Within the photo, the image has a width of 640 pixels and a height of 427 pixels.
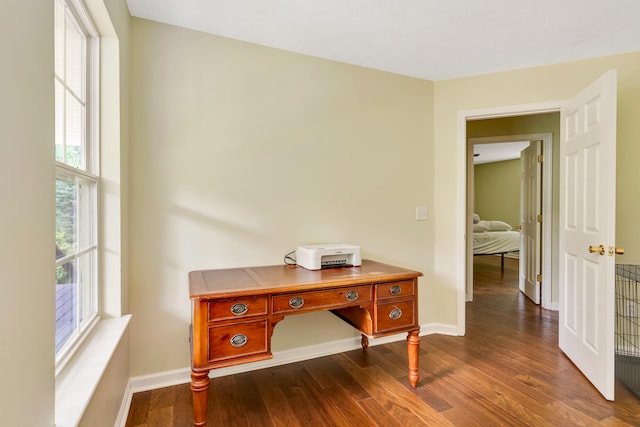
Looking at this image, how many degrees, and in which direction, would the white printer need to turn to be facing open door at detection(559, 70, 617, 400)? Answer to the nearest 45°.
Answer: approximately 45° to its left

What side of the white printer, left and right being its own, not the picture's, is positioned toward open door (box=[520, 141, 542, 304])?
left

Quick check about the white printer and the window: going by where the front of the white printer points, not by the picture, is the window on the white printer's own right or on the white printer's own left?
on the white printer's own right

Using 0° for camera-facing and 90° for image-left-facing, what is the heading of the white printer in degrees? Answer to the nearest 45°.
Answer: approximately 315°

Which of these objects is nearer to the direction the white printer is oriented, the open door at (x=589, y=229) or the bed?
the open door

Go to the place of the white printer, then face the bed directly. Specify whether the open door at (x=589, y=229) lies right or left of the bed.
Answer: right
